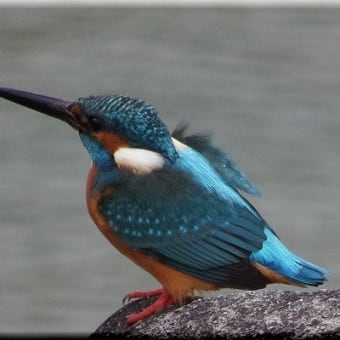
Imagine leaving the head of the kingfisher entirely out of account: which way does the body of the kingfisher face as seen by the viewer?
to the viewer's left
